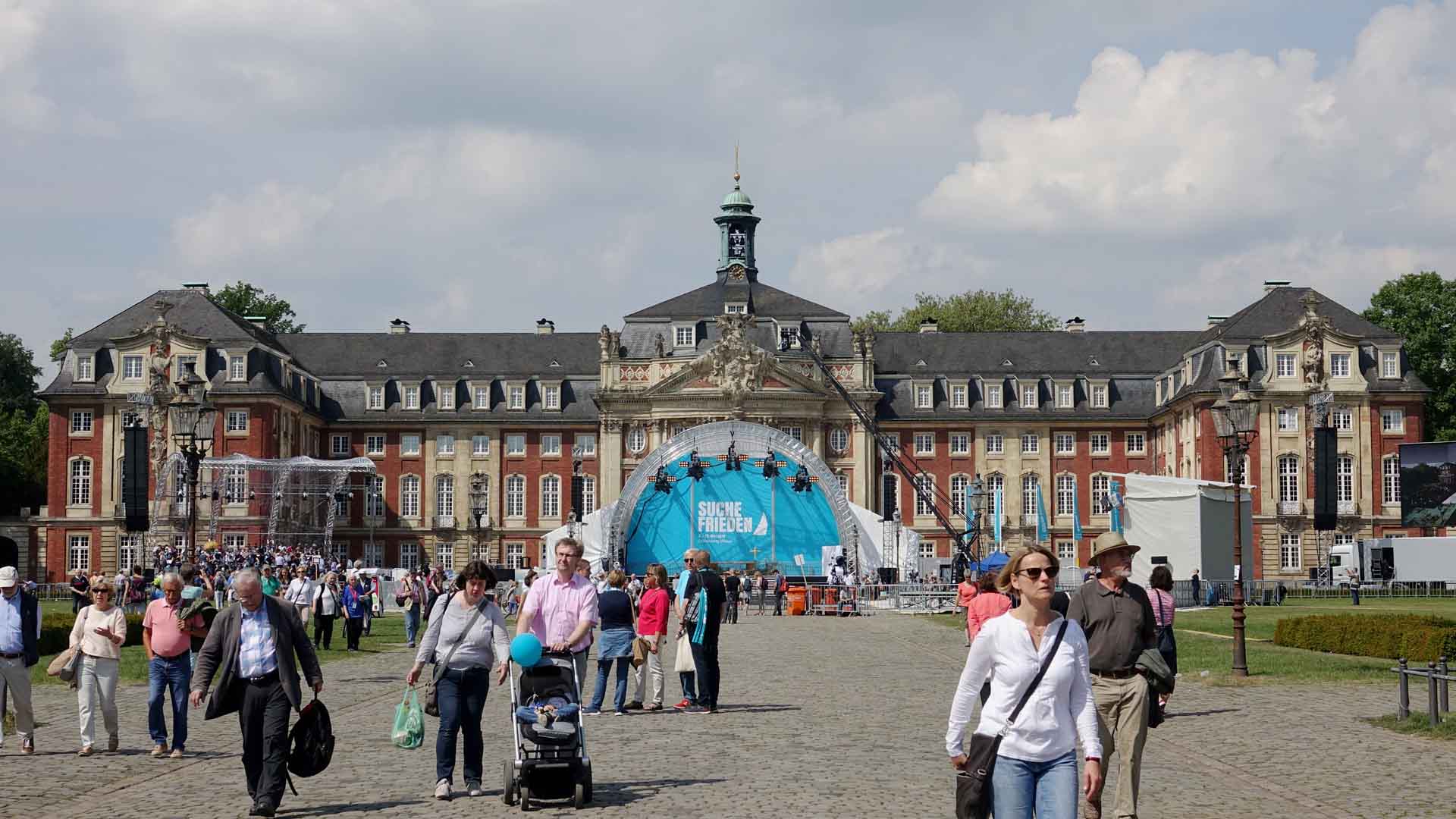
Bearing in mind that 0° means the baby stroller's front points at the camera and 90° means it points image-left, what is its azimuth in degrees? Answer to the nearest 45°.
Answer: approximately 0°

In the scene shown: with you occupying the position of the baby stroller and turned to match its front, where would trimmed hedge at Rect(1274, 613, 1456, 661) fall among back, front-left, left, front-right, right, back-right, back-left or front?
back-left

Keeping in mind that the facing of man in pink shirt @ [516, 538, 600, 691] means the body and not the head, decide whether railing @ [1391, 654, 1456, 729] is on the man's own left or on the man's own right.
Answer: on the man's own left

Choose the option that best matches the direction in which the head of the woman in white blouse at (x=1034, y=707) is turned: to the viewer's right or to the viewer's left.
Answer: to the viewer's right

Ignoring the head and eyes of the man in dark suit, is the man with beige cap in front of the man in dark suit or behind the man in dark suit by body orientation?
behind

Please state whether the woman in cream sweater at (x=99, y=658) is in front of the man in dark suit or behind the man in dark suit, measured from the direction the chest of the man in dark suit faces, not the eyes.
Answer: behind

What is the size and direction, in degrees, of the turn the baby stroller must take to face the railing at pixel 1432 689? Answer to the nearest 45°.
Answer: approximately 135° to its left

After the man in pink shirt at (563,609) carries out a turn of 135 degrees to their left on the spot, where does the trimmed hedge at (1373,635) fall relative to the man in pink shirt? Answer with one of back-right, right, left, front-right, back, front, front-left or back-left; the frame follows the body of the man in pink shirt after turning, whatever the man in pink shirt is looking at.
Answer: front

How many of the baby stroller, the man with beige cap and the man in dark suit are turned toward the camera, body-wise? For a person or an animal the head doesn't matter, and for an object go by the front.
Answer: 3

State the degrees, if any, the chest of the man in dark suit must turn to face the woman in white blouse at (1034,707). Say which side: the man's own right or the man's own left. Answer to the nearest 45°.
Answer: approximately 45° to the man's own left

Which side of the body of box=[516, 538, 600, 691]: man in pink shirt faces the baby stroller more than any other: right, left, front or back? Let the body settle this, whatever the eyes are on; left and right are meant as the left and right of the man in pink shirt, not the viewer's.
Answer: front

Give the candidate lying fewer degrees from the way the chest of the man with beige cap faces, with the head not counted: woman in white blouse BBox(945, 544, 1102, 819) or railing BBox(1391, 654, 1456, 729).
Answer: the woman in white blouse

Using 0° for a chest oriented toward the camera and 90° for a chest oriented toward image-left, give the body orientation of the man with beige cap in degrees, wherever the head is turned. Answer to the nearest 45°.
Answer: approximately 0°

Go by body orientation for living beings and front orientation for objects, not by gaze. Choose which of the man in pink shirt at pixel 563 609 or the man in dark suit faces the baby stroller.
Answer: the man in pink shirt

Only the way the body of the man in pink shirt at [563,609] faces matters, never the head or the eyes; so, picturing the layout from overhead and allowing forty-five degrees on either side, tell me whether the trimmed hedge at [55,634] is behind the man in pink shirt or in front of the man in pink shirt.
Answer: behind
